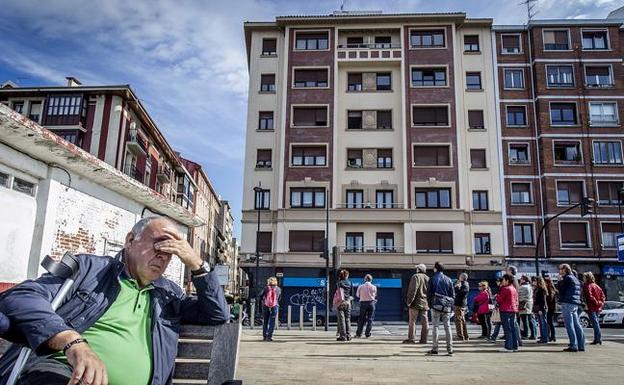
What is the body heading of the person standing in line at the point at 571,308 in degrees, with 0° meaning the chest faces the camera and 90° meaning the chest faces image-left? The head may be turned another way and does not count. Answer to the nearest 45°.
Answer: approximately 90°

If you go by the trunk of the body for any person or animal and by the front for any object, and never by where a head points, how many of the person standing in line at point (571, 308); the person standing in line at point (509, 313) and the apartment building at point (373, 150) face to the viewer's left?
2

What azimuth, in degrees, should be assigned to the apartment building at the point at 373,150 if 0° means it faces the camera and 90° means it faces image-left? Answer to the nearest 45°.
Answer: approximately 0°

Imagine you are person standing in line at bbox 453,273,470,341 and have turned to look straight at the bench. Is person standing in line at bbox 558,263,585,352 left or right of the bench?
left

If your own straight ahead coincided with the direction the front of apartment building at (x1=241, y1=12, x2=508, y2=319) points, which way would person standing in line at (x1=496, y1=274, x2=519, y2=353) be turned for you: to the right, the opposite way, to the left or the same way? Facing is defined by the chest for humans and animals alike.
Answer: to the right

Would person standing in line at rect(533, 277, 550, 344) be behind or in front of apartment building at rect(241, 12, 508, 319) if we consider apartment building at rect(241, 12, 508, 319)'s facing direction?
in front

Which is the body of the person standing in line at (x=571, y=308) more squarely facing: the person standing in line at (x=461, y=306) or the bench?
the person standing in line

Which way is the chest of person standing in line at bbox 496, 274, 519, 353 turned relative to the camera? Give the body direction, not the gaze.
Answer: to the viewer's left

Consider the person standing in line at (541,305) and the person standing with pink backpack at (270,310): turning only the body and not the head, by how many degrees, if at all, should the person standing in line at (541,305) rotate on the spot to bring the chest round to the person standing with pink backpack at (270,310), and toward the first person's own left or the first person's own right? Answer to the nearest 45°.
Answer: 0° — they already face them

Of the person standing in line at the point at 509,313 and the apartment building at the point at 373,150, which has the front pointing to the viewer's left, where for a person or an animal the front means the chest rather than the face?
the person standing in line

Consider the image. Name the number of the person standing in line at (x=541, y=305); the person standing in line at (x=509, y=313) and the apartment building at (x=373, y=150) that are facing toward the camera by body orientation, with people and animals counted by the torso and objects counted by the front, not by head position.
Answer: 1

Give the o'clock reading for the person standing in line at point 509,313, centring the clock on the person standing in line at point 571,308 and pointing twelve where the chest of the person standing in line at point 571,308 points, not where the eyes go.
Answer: the person standing in line at point 509,313 is roughly at 11 o'clock from the person standing in line at point 571,308.

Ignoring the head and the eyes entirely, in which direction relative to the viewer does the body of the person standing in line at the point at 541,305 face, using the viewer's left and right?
facing to the left of the viewer

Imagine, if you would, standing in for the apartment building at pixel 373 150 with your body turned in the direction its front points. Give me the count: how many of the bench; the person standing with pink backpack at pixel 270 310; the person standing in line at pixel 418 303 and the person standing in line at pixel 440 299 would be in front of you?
4

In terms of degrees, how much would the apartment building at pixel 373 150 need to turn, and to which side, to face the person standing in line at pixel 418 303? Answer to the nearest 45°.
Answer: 0° — it already faces them

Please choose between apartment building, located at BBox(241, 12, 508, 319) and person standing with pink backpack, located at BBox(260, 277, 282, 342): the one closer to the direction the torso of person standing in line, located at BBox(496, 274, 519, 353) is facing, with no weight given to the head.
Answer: the person standing with pink backpack
